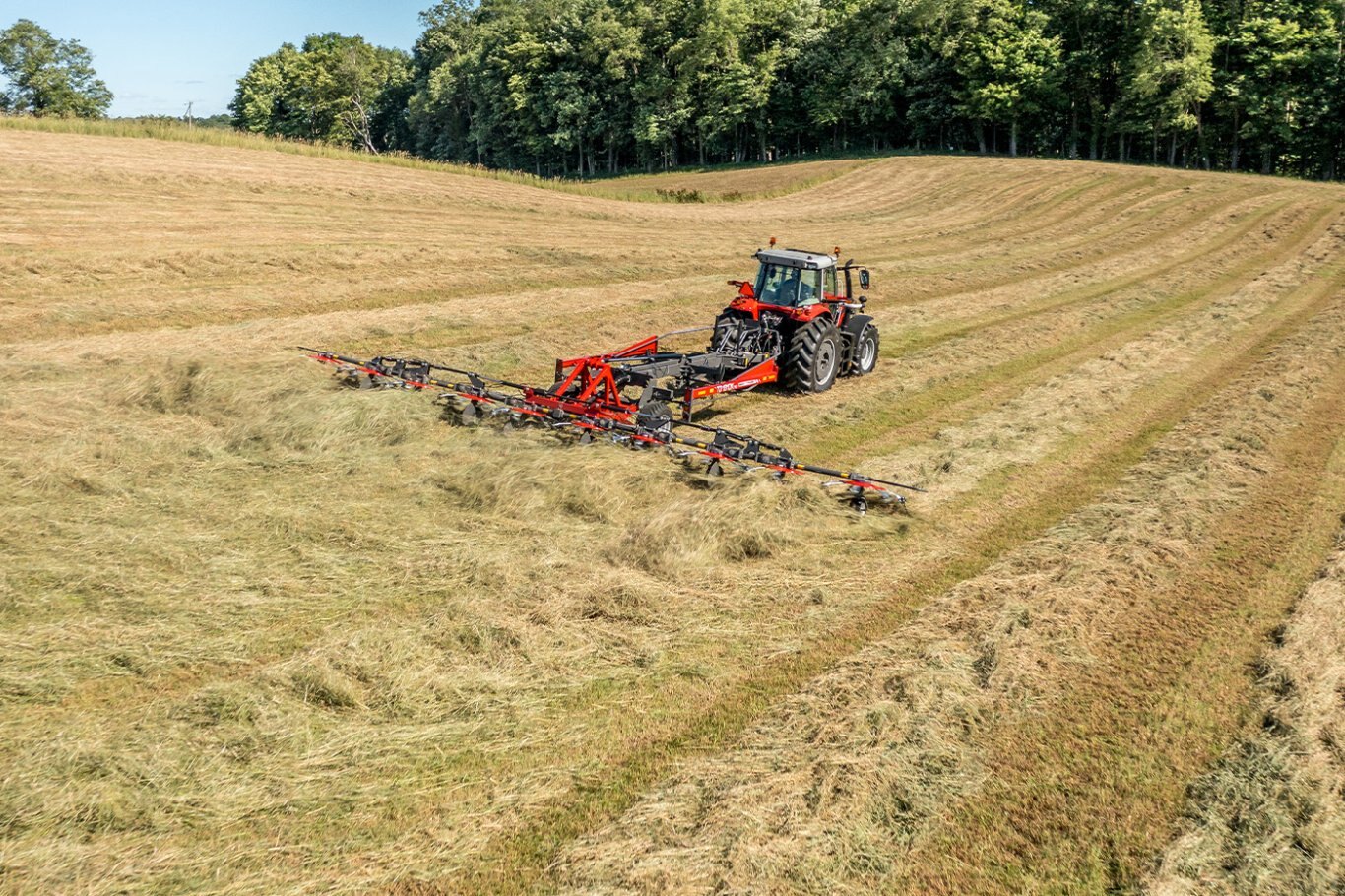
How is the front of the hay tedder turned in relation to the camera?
facing away from the viewer and to the right of the viewer

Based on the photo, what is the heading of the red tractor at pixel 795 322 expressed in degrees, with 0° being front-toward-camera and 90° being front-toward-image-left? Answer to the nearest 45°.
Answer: approximately 225°
